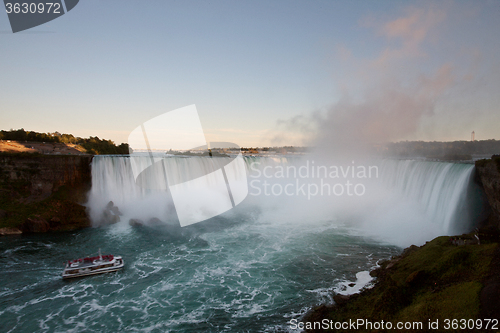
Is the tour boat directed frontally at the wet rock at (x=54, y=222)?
no

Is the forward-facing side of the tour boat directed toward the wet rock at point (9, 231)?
no

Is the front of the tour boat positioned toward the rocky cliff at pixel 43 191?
no
